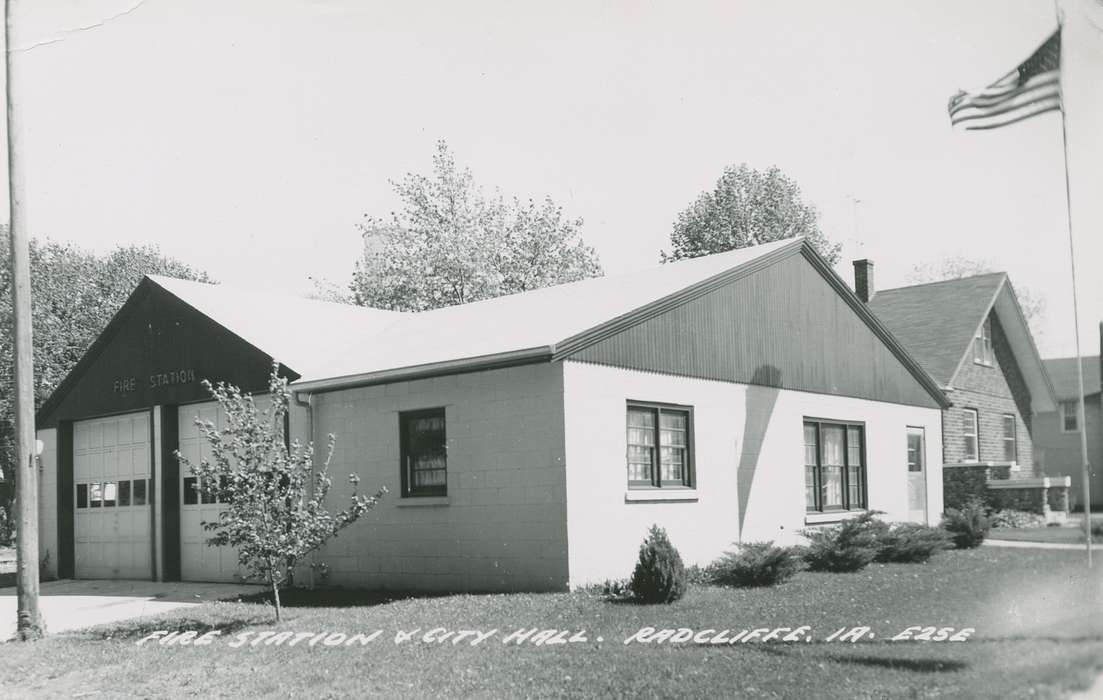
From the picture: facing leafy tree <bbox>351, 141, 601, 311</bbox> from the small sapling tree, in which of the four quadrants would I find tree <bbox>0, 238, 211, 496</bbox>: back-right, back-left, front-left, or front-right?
front-left

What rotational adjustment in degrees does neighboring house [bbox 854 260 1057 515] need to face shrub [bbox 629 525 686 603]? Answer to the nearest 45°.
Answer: approximately 45° to its right

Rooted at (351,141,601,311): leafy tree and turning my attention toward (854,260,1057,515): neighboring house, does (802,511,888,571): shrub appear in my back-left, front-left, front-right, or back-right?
front-right

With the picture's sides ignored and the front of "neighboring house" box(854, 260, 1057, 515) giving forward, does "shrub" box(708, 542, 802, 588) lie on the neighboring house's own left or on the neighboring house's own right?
on the neighboring house's own right

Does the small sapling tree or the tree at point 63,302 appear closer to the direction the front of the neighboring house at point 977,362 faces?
the small sapling tree

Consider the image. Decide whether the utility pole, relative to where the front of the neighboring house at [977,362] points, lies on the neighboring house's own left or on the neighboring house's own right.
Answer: on the neighboring house's own right

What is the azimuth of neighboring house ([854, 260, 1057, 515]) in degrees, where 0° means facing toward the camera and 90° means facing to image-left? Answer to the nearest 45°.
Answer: approximately 315°
